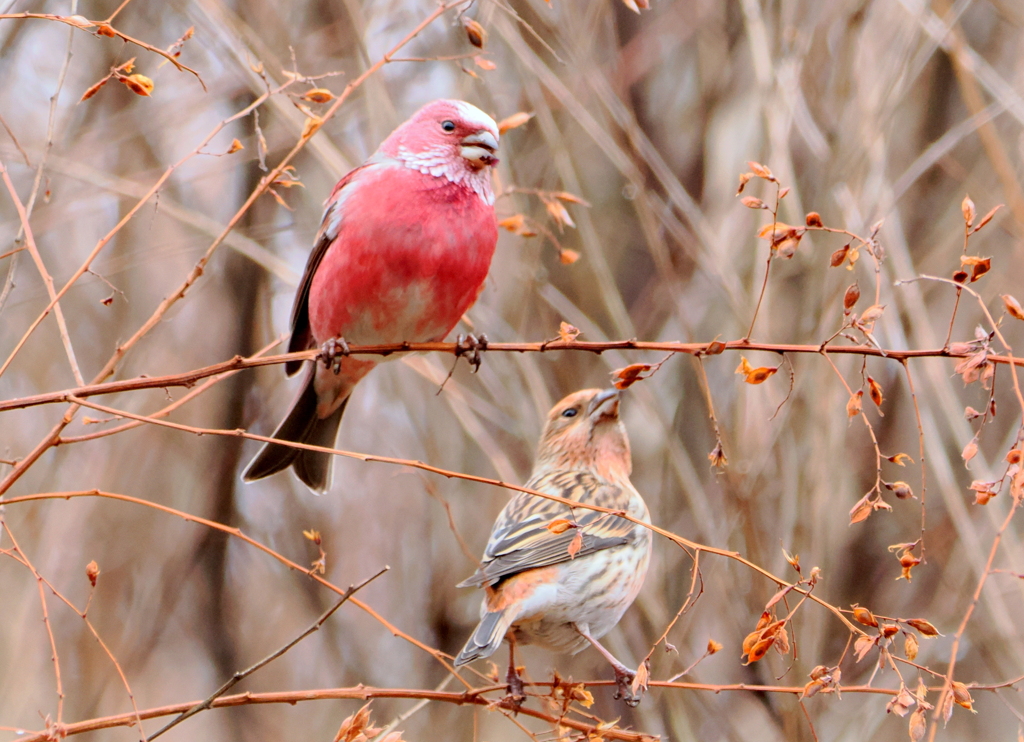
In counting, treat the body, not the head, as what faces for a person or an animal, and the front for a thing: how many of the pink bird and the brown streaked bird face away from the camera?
0

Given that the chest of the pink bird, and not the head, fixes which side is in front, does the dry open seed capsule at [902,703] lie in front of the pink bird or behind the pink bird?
in front

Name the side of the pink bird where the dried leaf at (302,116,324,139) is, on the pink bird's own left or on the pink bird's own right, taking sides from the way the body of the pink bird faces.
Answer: on the pink bird's own right

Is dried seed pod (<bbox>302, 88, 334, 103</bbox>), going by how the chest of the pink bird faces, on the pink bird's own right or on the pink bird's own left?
on the pink bird's own right

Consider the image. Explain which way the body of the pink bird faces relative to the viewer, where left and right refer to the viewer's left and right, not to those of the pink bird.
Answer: facing the viewer and to the right of the viewer

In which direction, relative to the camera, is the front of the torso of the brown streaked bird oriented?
to the viewer's right
